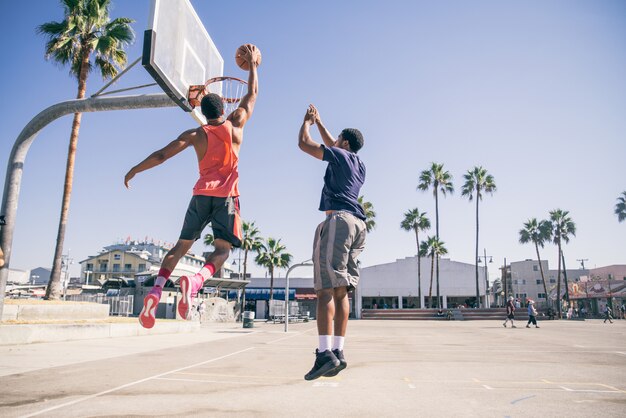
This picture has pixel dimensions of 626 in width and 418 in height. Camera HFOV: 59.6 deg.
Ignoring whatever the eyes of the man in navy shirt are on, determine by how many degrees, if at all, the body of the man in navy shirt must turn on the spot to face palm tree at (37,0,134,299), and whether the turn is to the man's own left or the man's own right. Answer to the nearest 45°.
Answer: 0° — they already face it

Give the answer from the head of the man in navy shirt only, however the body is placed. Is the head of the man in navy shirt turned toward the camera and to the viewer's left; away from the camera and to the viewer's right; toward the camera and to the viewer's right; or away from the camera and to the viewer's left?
away from the camera and to the viewer's left

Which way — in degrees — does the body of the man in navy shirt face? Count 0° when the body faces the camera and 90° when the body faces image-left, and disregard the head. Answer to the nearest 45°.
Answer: approximately 135°

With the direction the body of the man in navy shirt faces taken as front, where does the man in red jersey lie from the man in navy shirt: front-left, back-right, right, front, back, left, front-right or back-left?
left
